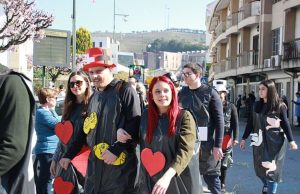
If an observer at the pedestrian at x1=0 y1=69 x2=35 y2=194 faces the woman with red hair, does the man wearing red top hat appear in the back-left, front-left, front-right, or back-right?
front-left

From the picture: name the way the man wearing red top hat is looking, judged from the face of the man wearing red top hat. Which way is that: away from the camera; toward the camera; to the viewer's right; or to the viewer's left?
toward the camera

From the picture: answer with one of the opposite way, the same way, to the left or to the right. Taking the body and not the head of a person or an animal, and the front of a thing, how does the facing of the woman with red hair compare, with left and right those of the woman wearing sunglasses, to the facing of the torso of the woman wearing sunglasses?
the same way

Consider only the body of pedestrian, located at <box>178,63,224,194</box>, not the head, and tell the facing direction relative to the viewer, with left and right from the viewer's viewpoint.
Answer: facing the viewer and to the left of the viewer

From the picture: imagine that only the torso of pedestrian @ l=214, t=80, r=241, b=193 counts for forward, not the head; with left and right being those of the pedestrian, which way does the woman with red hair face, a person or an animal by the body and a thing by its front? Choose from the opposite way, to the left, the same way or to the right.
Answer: the same way

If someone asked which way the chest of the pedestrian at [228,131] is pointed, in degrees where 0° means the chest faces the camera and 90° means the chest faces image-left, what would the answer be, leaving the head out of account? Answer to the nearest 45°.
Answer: approximately 45°

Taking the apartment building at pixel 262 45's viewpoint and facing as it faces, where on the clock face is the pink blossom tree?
The pink blossom tree is roughly at 11 o'clock from the apartment building.

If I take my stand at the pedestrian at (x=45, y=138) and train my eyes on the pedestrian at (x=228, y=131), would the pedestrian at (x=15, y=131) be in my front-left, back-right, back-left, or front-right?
back-right

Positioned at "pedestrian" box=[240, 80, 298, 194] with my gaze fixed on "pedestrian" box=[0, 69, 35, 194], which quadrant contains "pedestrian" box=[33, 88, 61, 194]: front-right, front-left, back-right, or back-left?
front-right

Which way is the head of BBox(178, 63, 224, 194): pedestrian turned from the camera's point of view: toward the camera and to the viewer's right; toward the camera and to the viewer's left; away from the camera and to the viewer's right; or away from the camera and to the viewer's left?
toward the camera and to the viewer's left

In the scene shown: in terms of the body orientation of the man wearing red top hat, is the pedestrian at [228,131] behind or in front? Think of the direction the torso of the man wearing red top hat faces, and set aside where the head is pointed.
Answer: behind
